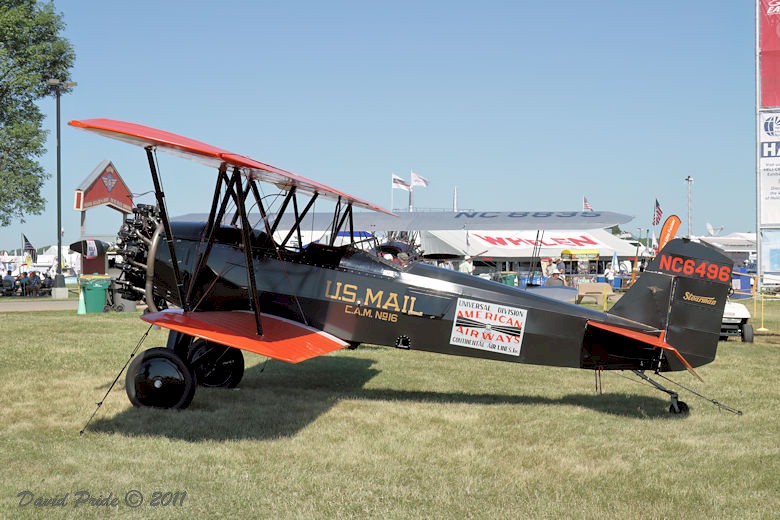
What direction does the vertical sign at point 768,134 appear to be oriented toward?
toward the camera

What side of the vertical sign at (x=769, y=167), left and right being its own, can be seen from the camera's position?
front

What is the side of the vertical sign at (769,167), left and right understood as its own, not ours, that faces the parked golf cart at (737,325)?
front

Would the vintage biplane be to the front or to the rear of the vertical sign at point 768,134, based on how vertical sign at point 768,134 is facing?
to the front

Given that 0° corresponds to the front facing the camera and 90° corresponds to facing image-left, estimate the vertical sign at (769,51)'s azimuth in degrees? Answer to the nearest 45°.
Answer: approximately 0°

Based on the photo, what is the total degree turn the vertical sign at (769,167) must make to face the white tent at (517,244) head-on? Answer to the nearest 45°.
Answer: approximately 135° to its right

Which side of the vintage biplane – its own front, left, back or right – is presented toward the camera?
left

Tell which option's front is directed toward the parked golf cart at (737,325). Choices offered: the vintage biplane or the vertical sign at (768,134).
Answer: the vertical sign

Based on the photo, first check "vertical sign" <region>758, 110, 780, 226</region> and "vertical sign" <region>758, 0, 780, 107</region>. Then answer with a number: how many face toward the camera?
2

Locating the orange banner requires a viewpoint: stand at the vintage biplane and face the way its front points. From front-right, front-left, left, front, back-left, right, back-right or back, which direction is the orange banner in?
back-right

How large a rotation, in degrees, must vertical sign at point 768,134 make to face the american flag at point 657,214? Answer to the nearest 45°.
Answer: approximately 180°
